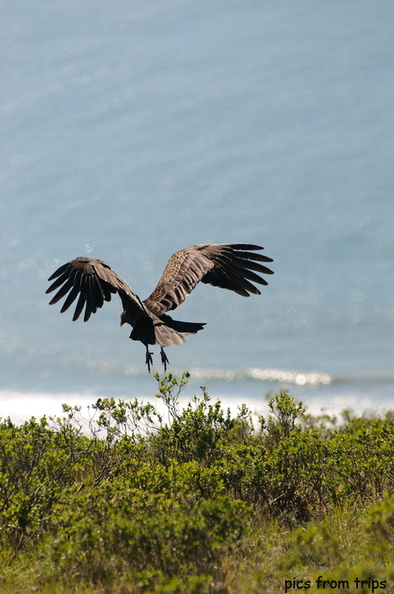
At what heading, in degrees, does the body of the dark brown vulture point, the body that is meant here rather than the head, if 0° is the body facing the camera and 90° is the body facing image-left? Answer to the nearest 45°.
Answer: approximately 135°
